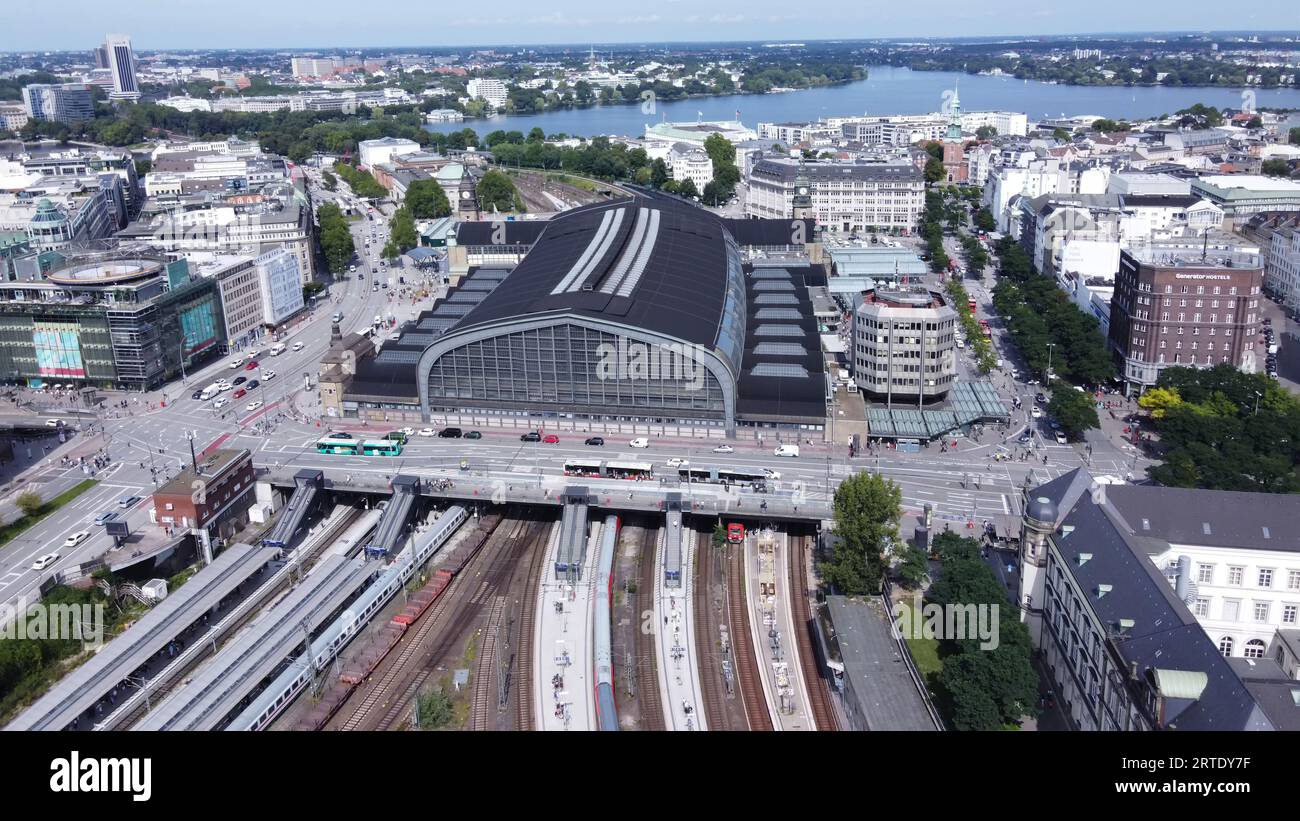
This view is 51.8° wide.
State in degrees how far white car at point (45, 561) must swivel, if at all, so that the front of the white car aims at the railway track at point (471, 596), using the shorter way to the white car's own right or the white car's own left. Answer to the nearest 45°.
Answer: approximately 90° to the white car's own right

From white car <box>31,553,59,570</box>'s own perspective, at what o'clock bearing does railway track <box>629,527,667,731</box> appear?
The railway track is roughly at 3 o'clock from the white car.

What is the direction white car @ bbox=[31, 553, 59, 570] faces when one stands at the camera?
facing away from the viewer and to the right of the viewer

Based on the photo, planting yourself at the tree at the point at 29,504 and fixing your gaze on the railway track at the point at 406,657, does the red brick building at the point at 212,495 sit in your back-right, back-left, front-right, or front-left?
front-left

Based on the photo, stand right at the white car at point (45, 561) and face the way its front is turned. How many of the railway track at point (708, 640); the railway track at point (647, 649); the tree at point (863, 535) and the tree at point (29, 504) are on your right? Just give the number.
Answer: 3

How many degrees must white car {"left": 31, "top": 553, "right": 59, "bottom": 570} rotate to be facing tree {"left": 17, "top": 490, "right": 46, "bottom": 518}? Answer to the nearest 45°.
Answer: approximately 45° to its left

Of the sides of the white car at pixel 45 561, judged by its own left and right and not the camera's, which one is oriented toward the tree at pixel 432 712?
right

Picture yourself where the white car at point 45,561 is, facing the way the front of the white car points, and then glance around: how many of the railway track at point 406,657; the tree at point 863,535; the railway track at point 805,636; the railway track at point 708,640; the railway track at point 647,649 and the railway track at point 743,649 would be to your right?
6

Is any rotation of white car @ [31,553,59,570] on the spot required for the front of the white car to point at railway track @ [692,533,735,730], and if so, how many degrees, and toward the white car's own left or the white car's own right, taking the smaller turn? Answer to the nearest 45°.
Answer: approximately 90° to the white car's own right

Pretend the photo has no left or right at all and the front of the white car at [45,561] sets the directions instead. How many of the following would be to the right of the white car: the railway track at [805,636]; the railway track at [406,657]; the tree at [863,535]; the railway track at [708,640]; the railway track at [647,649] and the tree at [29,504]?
5

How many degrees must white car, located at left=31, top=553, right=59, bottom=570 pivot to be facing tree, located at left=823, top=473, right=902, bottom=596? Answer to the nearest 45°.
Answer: approximately 90° to its right

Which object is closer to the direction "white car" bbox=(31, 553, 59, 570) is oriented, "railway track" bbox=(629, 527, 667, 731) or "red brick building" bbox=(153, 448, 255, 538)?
the red brick building

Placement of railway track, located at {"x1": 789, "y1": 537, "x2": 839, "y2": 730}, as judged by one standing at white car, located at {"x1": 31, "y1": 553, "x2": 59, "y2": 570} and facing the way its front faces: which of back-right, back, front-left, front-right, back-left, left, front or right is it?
right

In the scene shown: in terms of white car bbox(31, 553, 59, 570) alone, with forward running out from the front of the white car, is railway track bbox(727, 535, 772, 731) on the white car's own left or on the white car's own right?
on the white car's own right
